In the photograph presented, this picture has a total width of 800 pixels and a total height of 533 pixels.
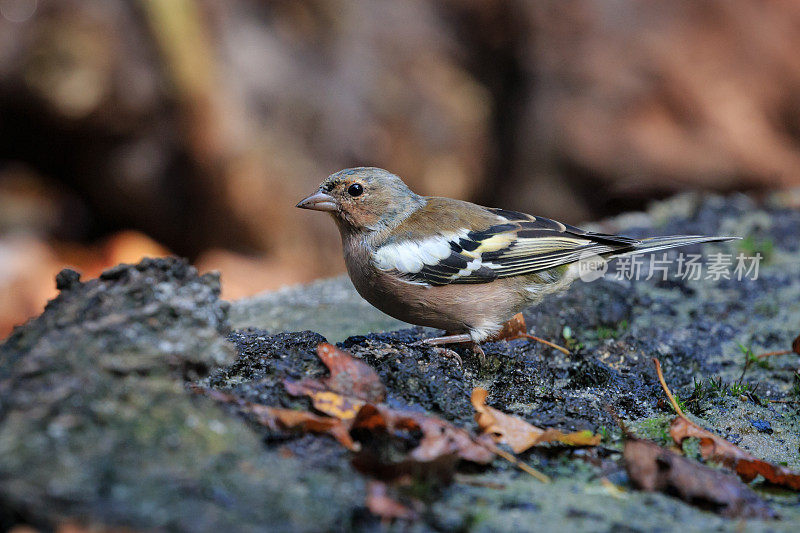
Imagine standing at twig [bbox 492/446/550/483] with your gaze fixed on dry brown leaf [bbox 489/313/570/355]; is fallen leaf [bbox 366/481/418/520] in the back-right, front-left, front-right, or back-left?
back-left

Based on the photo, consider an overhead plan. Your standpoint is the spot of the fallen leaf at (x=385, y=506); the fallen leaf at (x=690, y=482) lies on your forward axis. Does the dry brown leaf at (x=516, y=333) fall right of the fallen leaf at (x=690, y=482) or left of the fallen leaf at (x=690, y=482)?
left

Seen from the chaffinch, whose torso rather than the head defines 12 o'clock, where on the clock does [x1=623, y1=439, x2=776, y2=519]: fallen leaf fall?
The fallen leaf is roughly at 8 o'clock from the chaffinch.

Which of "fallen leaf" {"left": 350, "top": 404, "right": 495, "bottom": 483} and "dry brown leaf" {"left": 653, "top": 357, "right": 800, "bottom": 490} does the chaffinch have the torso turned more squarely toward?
the fallen leaf

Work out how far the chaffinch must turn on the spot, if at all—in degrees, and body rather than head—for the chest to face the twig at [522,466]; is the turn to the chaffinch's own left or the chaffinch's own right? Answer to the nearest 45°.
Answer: approximately 90° to the chaffinch's own left

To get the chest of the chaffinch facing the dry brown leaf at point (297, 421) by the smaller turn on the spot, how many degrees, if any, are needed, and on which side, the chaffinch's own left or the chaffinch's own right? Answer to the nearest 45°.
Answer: approximately 90° to the chaffinch's own left

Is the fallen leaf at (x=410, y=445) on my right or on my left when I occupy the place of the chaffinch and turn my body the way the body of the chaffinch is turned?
on my left

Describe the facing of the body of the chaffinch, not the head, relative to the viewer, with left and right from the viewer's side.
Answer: facing to the left of the viewer
